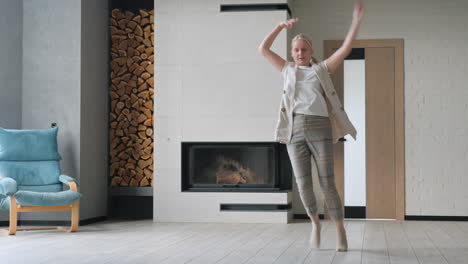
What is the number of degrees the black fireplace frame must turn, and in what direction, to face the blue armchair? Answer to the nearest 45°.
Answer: approximately 90° to its right

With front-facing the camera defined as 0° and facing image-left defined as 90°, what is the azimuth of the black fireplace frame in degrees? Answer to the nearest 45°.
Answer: approximately 0°

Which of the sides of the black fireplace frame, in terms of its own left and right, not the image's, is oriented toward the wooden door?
left

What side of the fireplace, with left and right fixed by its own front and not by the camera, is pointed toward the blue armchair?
right

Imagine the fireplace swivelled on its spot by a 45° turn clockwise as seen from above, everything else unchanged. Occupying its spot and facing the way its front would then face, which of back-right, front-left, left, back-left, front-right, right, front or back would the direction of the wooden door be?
back-left
